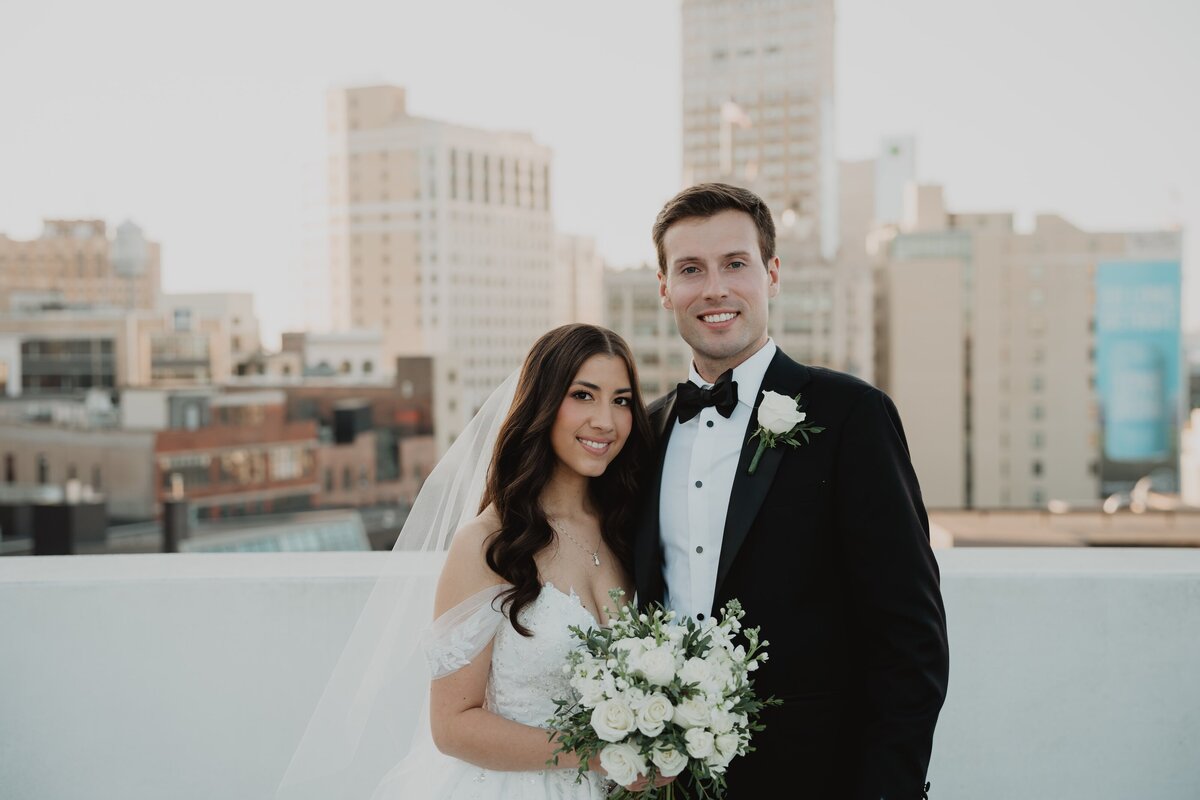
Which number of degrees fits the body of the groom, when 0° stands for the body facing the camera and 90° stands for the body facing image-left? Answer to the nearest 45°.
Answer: approximately 45°

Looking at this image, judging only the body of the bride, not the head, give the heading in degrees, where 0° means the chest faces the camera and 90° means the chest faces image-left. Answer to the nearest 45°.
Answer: approximately 315°
